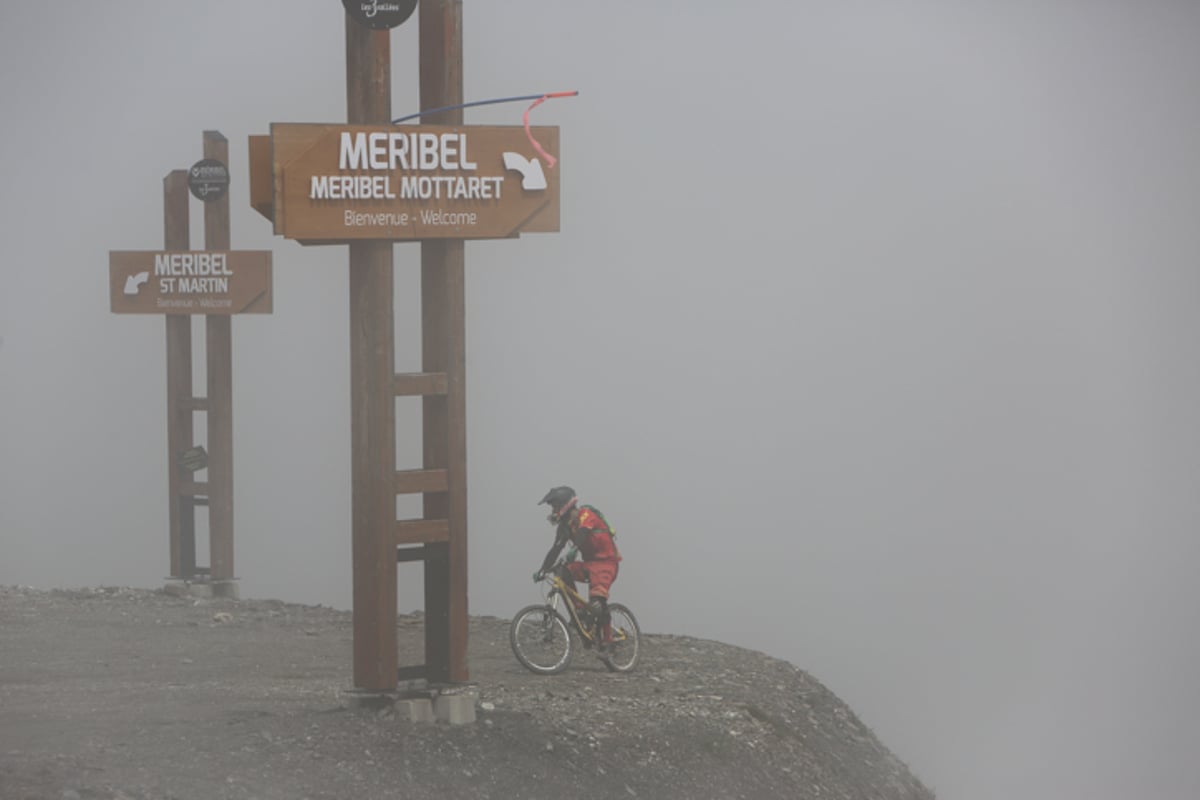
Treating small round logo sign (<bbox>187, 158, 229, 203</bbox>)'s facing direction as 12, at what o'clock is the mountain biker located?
The mountain biker is roughly at 11 o'clock from the small round logo sign.

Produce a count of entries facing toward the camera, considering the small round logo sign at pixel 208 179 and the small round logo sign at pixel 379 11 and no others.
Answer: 2

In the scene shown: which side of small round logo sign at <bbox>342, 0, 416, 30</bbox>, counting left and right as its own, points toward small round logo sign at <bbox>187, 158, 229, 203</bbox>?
back

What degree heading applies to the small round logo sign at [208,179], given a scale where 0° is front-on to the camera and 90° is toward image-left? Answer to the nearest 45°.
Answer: approximately 0°

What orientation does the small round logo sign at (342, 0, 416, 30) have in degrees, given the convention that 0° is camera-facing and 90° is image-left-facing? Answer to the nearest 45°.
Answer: approximately 0°

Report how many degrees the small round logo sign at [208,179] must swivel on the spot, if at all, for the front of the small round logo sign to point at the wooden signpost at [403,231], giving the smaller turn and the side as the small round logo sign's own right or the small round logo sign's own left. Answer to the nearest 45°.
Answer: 0° — it already faces it
